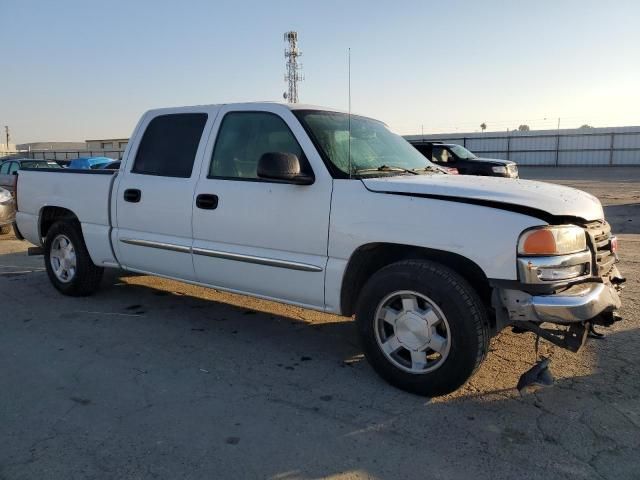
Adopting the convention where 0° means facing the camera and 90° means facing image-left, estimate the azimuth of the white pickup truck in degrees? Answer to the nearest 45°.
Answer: approximately 315°

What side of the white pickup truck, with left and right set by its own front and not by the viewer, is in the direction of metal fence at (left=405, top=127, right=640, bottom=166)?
left

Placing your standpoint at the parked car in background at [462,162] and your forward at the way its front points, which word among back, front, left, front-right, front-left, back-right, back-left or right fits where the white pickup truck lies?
front-right

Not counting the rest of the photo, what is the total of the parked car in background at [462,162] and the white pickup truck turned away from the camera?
0

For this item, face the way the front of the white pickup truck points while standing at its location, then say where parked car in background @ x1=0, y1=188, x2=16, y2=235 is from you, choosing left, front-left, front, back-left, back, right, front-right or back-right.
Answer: back

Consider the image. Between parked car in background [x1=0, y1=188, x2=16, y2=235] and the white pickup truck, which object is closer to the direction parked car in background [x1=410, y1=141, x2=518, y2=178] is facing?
the white pickup truck

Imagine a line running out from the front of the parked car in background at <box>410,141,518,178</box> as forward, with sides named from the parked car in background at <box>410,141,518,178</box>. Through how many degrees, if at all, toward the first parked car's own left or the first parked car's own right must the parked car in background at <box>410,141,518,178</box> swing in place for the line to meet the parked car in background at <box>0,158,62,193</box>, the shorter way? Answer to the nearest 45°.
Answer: approximately 135° to the first parked car's own right

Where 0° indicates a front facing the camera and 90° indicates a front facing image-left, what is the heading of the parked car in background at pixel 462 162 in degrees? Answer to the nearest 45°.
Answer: approximately 315°
